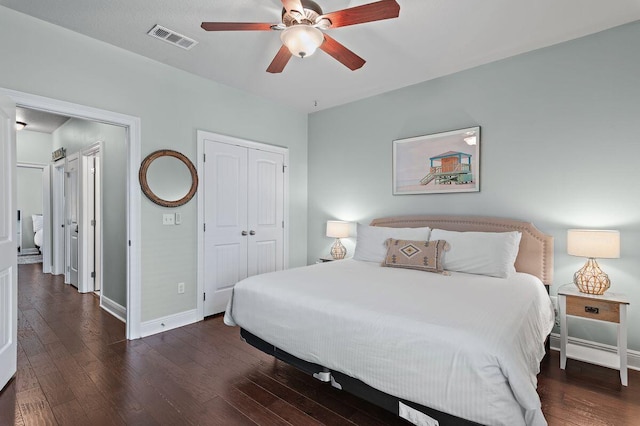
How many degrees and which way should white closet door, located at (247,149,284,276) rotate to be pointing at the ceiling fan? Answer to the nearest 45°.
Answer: approximately 45° to its right

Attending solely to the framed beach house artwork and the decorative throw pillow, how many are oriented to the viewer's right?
0

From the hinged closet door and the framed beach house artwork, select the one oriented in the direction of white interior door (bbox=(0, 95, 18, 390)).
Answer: the framed beach house artwork

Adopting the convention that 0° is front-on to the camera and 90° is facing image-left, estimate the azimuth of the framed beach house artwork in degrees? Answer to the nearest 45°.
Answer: approximately 45°

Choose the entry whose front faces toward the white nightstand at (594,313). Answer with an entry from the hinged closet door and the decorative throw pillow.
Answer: the hinged closet door

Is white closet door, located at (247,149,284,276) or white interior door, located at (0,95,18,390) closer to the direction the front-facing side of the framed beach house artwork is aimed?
the white interior door

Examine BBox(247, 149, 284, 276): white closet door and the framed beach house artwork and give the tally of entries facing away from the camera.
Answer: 0

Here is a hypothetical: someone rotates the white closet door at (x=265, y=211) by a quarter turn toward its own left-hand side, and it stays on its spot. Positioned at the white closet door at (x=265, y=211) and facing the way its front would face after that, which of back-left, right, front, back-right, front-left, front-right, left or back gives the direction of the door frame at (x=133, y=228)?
back

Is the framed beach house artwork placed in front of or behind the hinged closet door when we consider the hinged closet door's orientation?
in front

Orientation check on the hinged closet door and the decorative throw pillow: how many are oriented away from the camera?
0

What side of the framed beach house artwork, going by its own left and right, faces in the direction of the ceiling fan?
front

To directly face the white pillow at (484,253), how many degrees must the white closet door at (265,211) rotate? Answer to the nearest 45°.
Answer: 0° — it already faces it

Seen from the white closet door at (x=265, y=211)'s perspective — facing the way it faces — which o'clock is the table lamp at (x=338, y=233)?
The table lamp is roughly at 11 o'clock from the white closet door.

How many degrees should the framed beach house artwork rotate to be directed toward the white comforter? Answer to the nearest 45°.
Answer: approximately 45° to its left

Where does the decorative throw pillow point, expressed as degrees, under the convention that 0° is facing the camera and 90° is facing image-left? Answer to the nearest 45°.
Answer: approximately 45°
